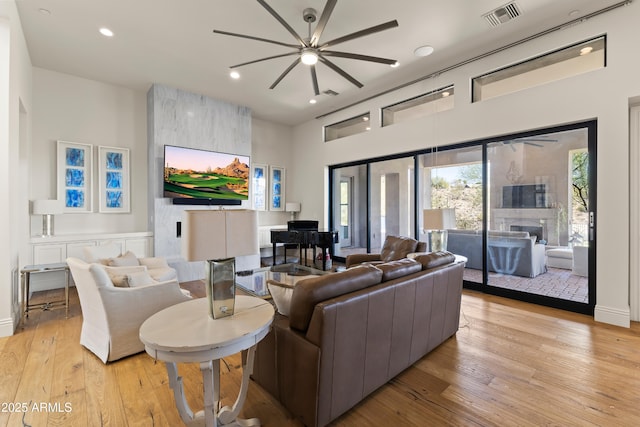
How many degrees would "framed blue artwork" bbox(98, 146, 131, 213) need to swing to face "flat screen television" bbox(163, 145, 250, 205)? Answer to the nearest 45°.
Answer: approximately 90° to its left

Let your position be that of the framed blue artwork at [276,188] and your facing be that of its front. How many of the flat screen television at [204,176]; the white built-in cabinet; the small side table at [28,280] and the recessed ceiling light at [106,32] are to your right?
4

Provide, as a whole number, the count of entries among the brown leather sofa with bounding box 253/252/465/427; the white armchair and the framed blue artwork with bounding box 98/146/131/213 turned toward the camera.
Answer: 1

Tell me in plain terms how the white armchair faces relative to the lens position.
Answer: facing away from the viewer and to the right of the viewer

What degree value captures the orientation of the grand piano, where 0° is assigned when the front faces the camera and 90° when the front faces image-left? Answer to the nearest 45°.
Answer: approximately 0°

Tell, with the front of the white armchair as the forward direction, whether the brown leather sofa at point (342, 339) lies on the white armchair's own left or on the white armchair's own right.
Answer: on the white armchair's own right

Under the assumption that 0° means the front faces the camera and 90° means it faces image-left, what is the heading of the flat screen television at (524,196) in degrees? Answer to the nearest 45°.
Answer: approximately 0°

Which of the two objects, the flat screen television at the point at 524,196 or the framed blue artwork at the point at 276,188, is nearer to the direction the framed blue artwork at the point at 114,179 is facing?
the flat screen television

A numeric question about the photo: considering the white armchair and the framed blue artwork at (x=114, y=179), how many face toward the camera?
1
